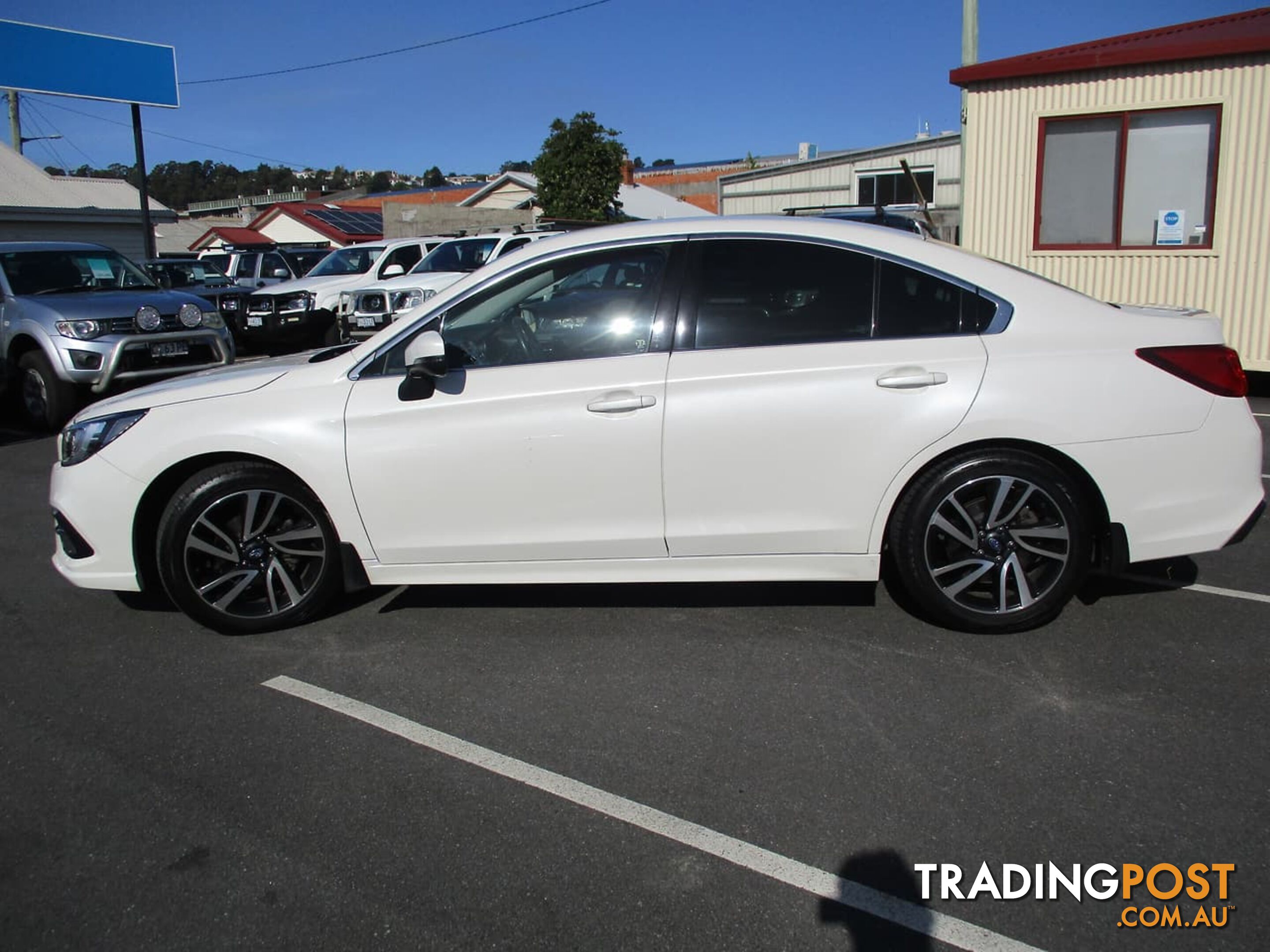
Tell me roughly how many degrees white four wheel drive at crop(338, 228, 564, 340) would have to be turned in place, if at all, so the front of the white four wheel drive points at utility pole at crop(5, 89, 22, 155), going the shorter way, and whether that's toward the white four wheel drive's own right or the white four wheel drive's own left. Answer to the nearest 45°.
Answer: approximately 90° to the white four wheel drive's own right

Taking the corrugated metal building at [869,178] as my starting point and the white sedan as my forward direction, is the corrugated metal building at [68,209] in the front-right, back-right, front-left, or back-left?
front-right

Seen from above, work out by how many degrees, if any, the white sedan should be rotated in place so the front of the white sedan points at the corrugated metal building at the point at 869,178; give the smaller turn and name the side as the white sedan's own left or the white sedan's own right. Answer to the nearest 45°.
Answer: approximately 90° to the white sedan's own right

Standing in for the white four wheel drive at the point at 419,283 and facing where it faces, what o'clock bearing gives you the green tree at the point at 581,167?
The green tree is roughly at 5 o'clock from the white four wheel drive.

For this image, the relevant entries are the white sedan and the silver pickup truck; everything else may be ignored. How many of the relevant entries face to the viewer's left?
1

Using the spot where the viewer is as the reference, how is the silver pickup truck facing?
facing the viewer and to the right of the viewer

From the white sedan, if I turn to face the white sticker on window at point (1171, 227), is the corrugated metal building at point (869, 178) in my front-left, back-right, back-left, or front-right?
front-left

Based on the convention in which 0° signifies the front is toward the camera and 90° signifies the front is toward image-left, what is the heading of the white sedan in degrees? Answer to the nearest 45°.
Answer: approximately 90°

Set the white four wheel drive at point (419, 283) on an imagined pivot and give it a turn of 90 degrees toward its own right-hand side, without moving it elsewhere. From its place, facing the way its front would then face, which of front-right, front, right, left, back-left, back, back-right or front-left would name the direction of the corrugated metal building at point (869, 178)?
right

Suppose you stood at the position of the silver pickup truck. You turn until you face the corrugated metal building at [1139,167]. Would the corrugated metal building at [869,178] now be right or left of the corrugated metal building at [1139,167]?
left

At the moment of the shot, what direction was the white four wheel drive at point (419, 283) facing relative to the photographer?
facing the viewer and to the left of the viewer

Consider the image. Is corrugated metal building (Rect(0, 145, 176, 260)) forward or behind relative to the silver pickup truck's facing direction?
behind

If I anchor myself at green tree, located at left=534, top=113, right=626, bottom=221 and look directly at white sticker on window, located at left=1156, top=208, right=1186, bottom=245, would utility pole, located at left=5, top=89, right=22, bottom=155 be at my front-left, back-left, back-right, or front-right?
back-right

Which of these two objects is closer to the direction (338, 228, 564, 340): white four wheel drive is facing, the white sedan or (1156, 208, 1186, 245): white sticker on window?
the white sedan

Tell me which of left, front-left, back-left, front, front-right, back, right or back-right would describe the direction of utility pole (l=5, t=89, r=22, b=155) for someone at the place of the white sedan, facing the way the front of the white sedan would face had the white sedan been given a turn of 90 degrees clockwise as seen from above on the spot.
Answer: front-left
